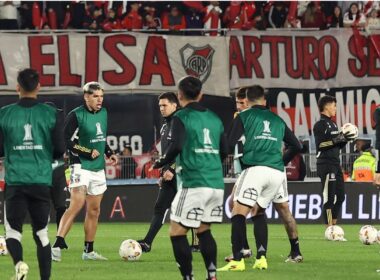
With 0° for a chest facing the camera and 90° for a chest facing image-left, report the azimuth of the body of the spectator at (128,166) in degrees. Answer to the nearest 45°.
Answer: approximately 0°

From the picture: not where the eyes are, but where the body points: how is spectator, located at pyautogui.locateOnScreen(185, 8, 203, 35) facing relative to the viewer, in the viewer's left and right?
facing the viewer

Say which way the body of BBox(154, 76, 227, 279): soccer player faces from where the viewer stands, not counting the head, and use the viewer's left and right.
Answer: facing away from the viewer and to the left of the viewer

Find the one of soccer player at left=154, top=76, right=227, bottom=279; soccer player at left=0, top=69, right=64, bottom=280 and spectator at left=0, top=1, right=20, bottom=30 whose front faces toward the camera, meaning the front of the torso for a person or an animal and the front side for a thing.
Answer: the spectator

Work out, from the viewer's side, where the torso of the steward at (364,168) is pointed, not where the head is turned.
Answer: away from the camera

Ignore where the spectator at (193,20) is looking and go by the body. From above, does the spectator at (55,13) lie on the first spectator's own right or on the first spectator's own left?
on the first spectator's own right

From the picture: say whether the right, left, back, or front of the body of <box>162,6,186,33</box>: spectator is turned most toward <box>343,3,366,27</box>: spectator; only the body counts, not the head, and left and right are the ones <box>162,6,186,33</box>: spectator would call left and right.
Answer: left

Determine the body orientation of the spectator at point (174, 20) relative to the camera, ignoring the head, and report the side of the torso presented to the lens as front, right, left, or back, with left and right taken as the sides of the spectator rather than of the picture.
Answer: front

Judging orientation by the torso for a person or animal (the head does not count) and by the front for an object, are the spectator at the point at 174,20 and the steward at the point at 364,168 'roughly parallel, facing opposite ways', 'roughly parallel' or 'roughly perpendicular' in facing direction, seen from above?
roughly parallel, facing opposite ways
